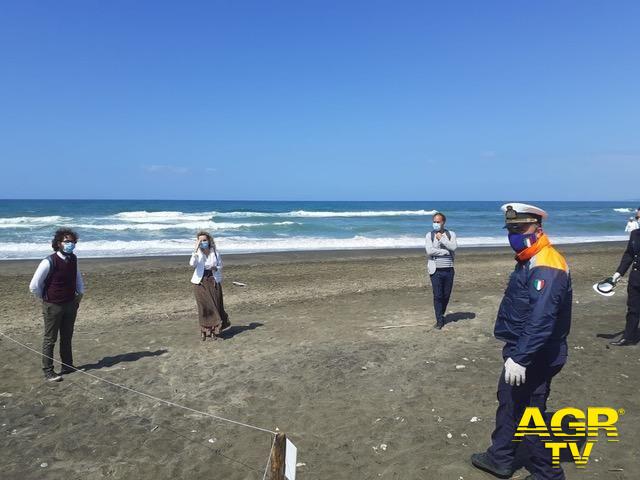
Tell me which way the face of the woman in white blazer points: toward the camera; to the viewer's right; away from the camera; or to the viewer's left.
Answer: toward the camera

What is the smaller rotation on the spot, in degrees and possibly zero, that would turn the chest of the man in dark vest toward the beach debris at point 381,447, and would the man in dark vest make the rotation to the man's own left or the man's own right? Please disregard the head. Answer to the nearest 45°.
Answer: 0° — they already face it

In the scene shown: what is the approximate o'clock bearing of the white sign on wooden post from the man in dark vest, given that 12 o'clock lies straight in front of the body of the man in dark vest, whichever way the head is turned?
The white sign on wooden post is roughly at 1 o'clock from the man in dark vest.

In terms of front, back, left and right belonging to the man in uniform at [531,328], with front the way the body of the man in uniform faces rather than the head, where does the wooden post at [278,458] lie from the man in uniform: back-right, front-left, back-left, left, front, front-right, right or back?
front-left

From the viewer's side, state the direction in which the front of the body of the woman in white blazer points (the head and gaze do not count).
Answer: toward the camera

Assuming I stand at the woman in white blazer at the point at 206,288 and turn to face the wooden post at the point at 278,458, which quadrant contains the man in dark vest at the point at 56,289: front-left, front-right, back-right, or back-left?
front-right

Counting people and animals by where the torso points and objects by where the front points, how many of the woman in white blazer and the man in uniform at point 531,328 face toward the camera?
1

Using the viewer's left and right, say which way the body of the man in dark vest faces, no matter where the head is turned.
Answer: facing the viewer and to the right of the viewer

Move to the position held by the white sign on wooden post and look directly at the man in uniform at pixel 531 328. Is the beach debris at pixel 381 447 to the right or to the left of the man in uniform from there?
left

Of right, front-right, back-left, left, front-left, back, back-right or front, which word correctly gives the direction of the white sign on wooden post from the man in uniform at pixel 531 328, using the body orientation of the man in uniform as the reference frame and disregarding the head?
front-left

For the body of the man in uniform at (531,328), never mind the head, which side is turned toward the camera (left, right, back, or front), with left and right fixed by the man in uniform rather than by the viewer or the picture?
left

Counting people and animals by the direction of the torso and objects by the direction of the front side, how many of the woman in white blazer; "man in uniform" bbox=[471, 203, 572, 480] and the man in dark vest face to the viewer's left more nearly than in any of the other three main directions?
1

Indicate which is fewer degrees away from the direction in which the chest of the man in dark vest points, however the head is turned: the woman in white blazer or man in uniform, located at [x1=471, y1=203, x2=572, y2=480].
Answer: the man in uniform

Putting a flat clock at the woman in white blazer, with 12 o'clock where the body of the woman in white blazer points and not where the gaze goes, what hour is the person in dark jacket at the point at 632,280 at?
The person in dark jacket is roughly at 10 o'clock from the woman in white blazer.
